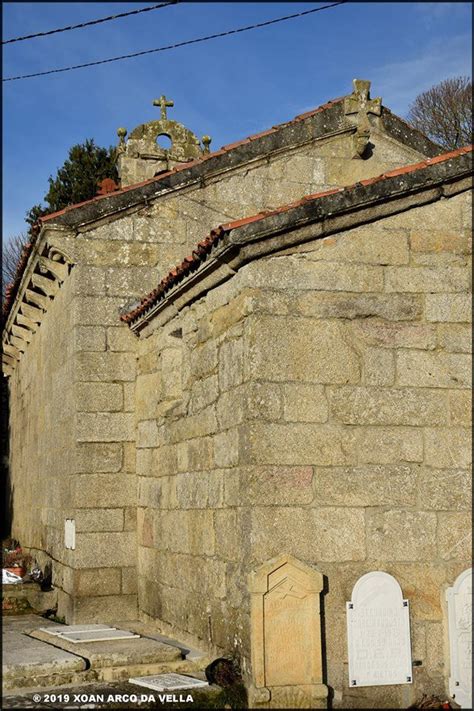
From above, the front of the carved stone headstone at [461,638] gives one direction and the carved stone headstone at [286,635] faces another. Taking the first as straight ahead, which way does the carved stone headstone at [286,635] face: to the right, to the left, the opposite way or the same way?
the same way

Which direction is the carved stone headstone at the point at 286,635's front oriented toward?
toward the camera

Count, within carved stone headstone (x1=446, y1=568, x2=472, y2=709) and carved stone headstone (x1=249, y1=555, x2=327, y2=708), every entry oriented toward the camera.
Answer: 2

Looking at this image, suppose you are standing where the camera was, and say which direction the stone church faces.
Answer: facing away from the viewer and to the left of the viewer

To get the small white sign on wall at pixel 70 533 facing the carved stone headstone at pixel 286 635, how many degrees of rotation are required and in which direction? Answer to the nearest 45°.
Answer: approximately 45° to its left

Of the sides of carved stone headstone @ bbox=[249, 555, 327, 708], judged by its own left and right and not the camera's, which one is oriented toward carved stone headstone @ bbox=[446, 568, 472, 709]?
left

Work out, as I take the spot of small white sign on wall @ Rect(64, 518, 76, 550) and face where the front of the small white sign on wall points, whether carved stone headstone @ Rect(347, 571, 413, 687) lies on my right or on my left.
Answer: on my left

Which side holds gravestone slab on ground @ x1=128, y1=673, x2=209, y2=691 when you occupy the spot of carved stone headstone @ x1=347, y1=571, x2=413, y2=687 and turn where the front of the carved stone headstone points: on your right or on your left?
on your right

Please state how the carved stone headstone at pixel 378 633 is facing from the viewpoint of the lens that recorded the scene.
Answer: facing the viewer

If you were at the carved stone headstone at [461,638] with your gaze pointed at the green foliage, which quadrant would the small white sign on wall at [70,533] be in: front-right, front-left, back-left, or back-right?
front-left
